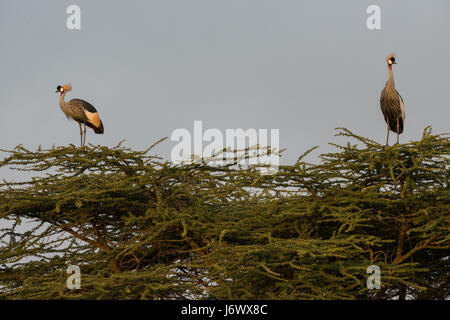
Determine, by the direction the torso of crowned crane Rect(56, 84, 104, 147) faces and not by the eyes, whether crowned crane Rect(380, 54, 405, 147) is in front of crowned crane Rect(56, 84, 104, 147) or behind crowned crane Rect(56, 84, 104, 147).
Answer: behind

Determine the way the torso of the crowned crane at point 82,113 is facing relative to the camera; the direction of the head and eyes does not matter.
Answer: to the viewer's left
